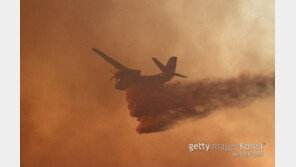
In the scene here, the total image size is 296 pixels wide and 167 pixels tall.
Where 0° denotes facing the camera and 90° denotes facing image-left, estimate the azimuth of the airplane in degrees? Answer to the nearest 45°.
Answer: approximately 45°
